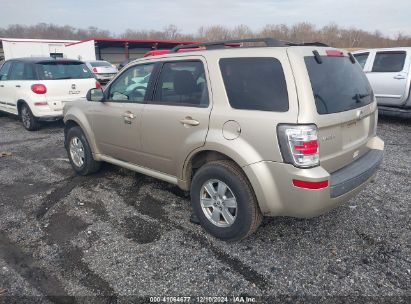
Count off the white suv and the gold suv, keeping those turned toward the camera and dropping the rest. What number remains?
0

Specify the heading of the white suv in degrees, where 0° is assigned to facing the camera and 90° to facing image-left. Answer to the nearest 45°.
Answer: approximately 135°

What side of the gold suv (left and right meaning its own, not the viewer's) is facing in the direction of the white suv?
front

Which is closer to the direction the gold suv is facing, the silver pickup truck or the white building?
the white building

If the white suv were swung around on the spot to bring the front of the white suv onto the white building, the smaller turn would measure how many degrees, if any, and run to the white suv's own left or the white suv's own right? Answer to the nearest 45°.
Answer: approximately 45° to the white suv's own right

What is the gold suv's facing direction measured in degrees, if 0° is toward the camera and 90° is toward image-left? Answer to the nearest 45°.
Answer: approximately 135°

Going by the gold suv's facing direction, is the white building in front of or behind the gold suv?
in front

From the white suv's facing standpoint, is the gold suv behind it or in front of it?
behind

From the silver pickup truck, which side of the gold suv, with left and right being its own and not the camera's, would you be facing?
right
